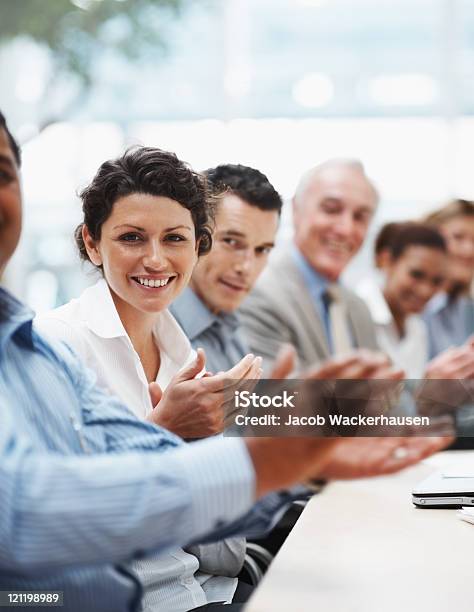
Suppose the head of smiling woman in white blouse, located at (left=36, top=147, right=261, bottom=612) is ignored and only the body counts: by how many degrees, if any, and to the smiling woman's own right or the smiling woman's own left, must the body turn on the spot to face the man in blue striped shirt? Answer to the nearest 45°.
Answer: approximately 45° to the smiling woman's own right

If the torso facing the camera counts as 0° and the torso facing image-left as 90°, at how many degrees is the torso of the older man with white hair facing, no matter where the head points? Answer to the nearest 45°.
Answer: approximately 315°

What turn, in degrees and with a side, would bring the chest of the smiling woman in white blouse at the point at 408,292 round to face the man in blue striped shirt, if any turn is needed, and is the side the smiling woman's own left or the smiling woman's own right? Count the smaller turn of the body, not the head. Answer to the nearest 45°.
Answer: approximately 45° to the smiling woman's own right

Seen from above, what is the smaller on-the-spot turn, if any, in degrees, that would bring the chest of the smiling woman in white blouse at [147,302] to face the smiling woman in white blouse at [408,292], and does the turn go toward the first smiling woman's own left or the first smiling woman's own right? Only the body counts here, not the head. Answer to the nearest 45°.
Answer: approximately 90° to the first smiling woman's own left
